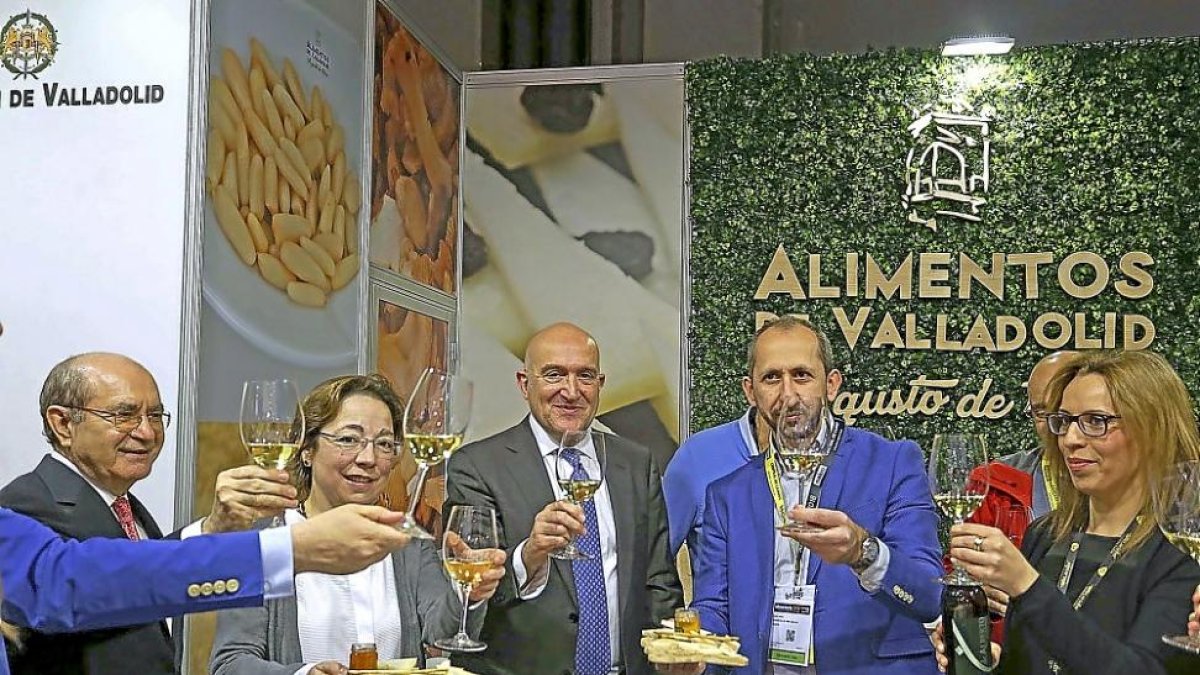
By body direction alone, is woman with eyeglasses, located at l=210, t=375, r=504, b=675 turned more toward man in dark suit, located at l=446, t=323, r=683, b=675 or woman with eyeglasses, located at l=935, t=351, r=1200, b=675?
the woman with eyeglasses

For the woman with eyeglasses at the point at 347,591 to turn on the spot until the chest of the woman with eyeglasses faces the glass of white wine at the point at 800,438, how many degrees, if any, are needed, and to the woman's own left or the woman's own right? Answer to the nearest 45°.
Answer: approximately 90° to the woman's own left

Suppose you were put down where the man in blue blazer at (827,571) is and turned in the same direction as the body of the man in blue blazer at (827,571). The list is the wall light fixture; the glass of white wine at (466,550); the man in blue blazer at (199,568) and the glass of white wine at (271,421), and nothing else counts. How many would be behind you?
1

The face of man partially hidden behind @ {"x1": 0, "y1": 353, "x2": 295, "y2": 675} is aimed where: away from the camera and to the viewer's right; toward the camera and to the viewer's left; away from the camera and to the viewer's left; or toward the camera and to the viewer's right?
toward the camera and to the viewer's right

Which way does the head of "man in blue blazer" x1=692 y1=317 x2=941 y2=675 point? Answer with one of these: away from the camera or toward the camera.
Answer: toward the camera

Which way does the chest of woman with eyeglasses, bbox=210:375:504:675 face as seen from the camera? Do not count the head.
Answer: toward the camera

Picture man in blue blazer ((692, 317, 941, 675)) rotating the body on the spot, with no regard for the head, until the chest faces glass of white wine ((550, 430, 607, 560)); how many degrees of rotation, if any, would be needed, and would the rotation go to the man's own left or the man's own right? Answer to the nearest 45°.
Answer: approximately 45° to the man's own right

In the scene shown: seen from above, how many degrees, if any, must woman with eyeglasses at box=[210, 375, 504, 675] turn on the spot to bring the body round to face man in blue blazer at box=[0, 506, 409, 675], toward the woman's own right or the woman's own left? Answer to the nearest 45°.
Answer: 0° — they already face them

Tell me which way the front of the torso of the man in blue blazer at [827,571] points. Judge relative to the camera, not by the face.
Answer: toward the camera

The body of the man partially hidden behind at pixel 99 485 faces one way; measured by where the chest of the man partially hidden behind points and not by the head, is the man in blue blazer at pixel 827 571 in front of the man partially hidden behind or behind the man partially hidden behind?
in front

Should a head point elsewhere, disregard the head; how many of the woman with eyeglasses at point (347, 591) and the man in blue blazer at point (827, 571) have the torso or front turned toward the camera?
2
